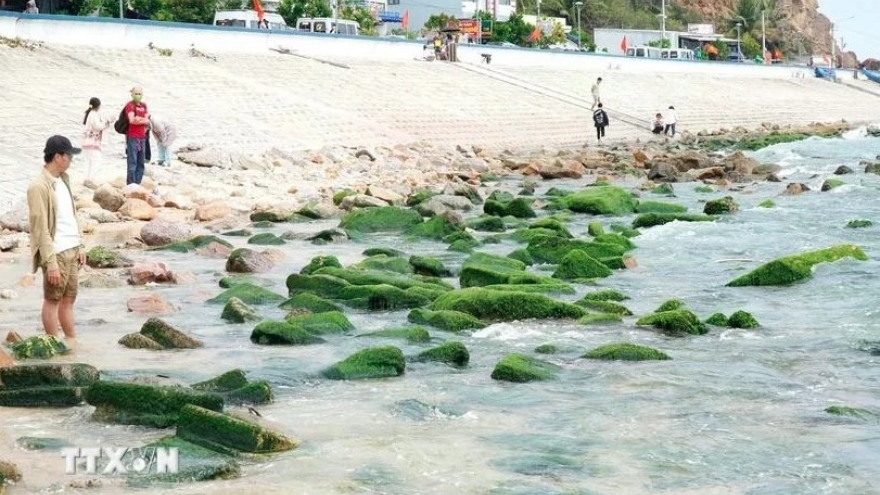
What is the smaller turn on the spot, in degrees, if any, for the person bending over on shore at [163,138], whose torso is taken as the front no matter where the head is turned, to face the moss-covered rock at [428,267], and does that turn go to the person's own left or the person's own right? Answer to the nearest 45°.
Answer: approximately 90° to the person's own left

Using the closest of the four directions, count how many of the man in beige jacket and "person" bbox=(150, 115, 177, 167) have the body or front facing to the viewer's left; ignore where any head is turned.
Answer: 1

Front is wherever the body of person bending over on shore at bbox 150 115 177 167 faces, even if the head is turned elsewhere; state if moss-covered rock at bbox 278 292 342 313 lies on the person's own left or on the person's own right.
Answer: on the person's own left

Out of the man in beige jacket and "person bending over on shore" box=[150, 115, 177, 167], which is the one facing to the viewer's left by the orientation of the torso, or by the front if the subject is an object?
the person bending over on shore

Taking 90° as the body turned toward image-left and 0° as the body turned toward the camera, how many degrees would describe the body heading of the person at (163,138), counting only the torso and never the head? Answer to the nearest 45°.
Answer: approximately 90°

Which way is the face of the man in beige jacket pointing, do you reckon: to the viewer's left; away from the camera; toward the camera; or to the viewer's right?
to the viewer's right

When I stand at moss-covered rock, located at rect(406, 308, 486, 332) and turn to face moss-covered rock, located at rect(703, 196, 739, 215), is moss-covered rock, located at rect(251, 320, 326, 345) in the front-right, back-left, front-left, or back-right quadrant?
back-left

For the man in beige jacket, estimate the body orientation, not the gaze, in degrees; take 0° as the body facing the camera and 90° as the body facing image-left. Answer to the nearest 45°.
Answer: approximately 315°

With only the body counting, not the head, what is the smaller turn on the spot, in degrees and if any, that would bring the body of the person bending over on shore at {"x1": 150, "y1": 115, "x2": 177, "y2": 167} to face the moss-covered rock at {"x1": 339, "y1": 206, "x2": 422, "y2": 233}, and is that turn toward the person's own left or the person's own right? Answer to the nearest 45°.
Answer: approximately 135° to the person's own left

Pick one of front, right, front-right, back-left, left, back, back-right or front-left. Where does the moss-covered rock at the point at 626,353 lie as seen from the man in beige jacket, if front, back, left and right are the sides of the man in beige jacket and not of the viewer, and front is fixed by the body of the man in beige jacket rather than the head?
front-left

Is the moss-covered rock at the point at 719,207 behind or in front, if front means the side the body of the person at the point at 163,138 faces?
behind
